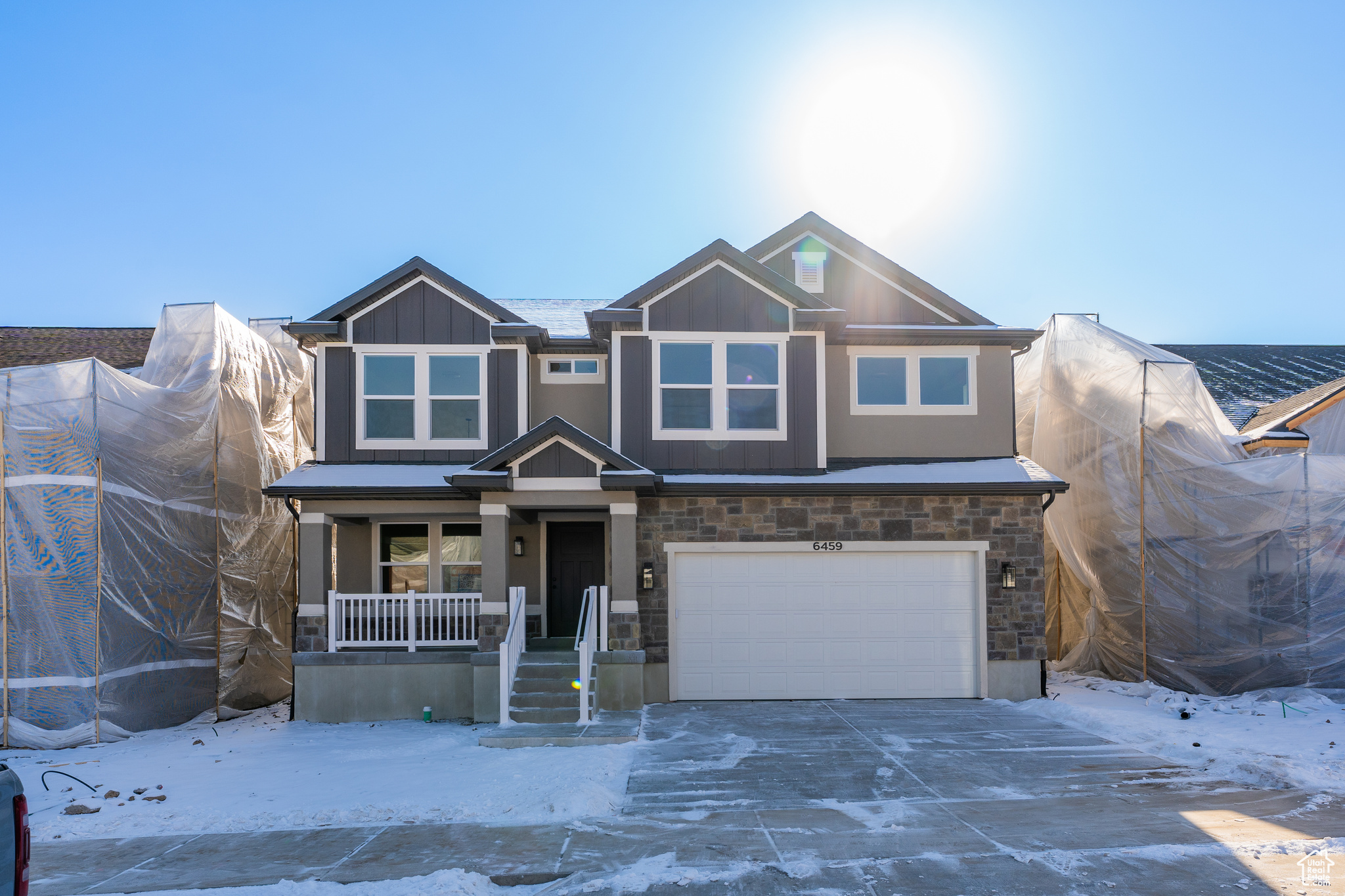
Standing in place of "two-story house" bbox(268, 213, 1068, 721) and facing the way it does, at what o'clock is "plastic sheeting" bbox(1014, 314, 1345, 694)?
The plastic sheeting is roughly at 9 o'clock from the two-story house.

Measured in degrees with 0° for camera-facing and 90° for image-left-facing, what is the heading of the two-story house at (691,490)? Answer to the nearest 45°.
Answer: approximately 0°

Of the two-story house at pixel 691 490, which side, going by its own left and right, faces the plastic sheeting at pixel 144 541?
right
